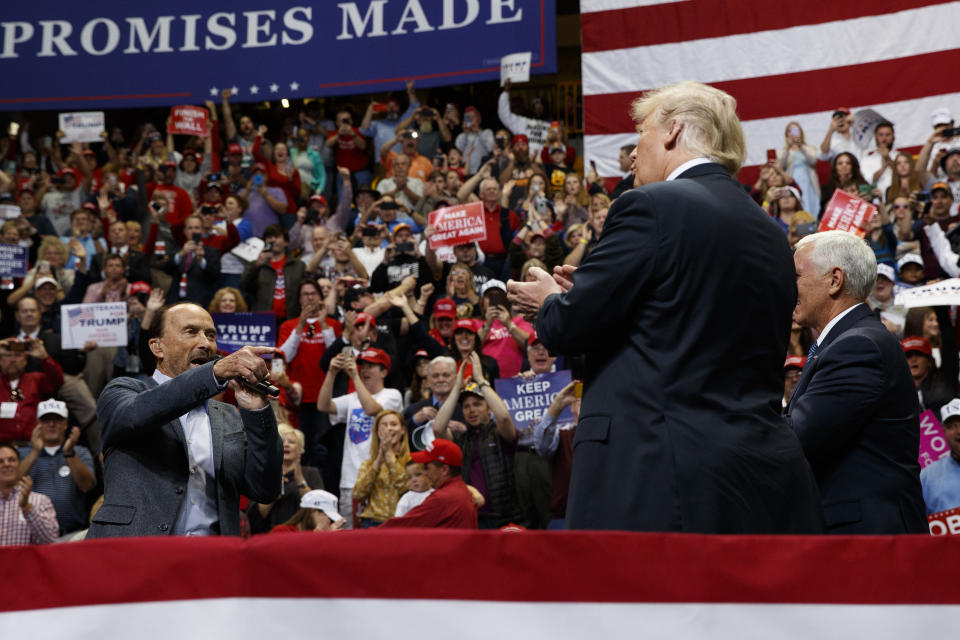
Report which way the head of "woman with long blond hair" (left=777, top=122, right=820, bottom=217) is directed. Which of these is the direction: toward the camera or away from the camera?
toward the camera

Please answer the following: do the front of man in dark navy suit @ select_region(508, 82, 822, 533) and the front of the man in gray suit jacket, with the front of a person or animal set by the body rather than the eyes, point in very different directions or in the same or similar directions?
very different directions

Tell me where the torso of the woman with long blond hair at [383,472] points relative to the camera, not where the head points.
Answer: toward the camera

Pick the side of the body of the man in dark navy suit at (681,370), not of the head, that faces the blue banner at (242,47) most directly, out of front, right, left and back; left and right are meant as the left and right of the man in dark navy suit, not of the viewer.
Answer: front

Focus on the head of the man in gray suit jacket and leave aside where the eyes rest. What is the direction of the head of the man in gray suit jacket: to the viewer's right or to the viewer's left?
to the viewer's right

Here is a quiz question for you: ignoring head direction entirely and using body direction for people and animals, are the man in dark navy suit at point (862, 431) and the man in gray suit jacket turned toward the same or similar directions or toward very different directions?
very different directions

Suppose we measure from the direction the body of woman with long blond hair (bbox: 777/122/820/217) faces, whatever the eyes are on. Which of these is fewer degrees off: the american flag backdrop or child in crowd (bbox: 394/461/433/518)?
the child in crowd

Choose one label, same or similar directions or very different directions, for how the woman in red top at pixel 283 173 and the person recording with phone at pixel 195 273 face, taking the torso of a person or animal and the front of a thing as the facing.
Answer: same or similar directions

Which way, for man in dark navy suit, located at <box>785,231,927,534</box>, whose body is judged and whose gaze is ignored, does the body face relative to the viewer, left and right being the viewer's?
facing to the left of the viewer

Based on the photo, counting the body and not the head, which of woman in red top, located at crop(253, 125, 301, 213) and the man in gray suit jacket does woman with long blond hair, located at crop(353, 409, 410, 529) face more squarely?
the man in gray suit jacket

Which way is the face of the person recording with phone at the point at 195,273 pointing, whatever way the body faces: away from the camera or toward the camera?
toward the camera

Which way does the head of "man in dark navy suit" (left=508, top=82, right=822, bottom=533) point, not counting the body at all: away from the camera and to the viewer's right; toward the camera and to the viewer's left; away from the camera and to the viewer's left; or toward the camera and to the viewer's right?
away from the camera and to the viewer's left

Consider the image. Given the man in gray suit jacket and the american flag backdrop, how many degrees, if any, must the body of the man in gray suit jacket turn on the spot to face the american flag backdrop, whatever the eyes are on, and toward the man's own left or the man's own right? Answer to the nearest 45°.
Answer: approximately 90° to the man's own left

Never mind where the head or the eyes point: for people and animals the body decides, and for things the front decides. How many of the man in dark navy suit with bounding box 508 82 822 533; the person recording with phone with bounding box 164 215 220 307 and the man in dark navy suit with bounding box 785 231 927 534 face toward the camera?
1

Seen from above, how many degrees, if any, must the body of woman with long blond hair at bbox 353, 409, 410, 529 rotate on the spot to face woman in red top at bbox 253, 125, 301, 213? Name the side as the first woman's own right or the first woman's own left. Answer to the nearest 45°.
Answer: approximately 180°

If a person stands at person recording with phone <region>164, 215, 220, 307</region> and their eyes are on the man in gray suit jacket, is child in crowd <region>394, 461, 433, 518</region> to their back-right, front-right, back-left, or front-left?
front-left

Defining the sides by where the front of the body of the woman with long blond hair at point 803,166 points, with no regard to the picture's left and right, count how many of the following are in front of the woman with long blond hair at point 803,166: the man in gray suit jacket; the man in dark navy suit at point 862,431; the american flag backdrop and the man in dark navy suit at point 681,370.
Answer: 3

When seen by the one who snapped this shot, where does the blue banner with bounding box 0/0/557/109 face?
facing the viewer

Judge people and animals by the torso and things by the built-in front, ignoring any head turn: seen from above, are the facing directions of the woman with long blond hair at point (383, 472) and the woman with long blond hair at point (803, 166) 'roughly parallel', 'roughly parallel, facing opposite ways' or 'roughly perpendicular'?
roughly parallel
